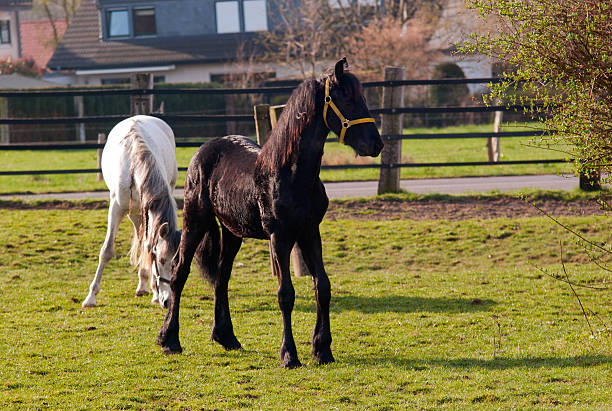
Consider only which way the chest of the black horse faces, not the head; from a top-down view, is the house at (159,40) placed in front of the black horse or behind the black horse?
behind

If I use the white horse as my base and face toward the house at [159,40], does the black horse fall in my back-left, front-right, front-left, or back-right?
back-right

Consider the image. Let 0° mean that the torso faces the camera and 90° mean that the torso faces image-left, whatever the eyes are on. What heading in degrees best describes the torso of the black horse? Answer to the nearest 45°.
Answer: approximately 315°

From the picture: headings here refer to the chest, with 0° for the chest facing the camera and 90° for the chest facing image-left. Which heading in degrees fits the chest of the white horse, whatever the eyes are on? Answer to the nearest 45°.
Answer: approximately 0°

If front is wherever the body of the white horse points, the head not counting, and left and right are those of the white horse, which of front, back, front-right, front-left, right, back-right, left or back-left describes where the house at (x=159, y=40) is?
back

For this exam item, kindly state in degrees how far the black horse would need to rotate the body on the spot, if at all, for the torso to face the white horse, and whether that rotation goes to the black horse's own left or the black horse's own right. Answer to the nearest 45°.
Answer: approximately 180°

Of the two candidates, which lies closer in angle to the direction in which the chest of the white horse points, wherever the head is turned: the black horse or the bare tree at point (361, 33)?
the black horse

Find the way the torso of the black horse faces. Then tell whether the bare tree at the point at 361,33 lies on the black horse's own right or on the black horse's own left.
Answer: on the black horse's own left
